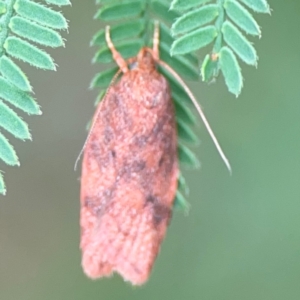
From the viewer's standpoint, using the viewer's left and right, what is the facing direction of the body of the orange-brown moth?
facing away from the viewer
